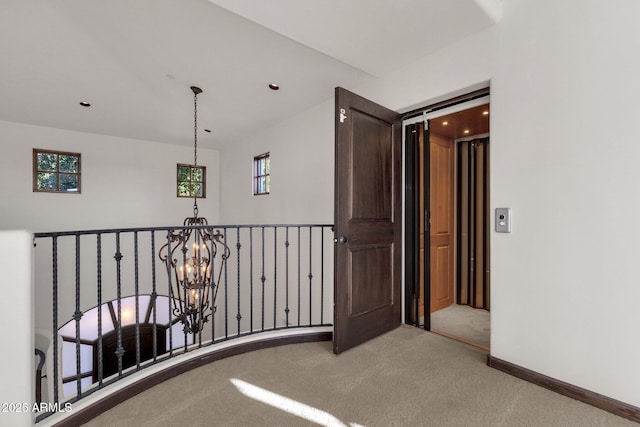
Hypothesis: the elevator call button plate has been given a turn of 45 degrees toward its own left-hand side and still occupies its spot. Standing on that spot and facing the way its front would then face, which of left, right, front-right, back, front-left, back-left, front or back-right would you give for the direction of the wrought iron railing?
right

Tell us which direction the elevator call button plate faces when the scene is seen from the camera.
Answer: facing the viewer and to the left of the viewer

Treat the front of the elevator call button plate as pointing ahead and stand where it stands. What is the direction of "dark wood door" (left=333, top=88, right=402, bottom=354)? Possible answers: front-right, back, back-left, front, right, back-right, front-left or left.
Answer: front-right
